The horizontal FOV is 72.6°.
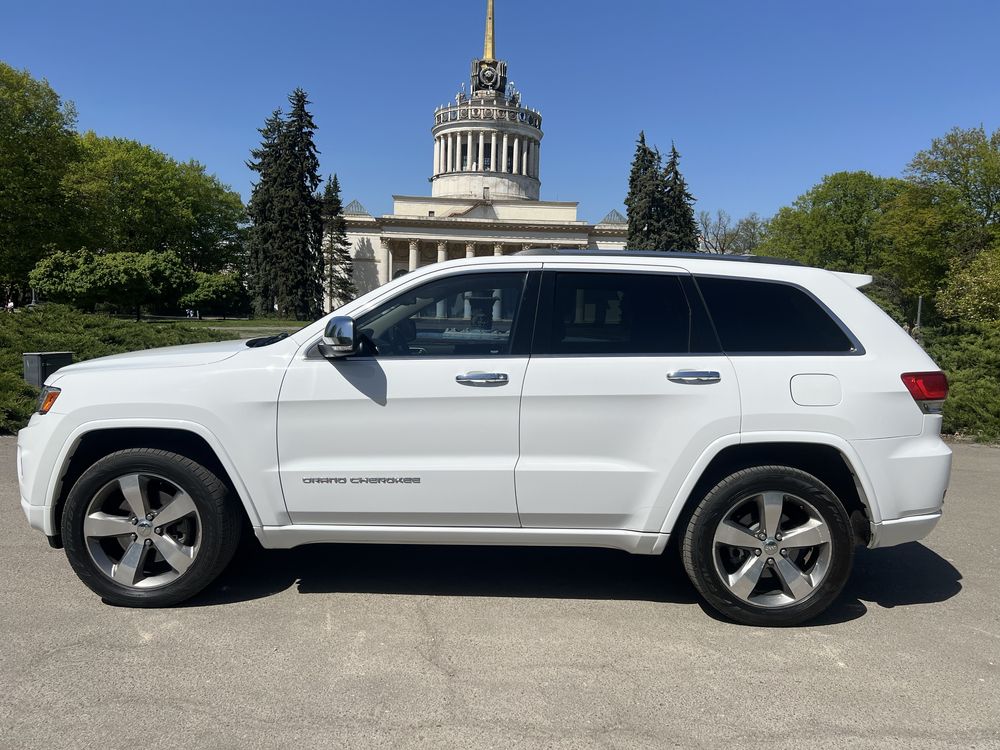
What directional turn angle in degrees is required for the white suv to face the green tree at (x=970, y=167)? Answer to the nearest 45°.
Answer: approximately 135° to its right

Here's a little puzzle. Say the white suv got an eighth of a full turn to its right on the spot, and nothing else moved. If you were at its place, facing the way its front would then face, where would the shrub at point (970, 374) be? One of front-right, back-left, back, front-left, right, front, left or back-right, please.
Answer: right

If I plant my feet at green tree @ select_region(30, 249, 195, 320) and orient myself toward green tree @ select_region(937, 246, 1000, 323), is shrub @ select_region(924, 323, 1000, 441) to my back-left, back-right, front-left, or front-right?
front-right

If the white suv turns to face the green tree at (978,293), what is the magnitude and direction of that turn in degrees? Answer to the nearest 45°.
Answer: approximately 135° to its right

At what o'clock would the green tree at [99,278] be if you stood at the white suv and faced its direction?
The green tree is roughly at 2 o'clock from the white suv.

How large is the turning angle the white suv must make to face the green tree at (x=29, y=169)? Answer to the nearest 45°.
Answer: approximately 45° to its right

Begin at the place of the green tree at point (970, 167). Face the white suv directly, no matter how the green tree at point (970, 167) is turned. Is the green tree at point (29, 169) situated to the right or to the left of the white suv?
right

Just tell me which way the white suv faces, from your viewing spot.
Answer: facing to the left of the viewer
